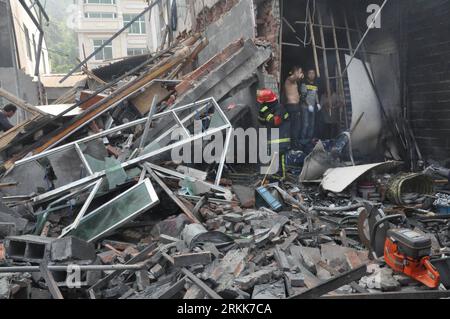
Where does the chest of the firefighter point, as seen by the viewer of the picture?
to the viewer's left

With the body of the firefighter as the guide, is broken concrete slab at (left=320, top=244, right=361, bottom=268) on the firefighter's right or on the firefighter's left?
on the firefighter's left

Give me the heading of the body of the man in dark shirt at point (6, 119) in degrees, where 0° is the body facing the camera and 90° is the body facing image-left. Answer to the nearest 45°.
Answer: approximately 270°

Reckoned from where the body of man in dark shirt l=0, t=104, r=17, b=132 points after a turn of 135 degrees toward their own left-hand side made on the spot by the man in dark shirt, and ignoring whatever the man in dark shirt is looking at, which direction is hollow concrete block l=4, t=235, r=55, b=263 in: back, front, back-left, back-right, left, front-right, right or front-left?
back-left

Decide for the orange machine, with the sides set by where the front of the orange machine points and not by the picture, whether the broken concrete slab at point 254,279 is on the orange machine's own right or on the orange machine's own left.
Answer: on the orange machine's own left

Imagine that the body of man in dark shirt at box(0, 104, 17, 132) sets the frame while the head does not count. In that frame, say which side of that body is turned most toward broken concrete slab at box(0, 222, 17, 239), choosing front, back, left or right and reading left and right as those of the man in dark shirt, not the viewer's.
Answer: right

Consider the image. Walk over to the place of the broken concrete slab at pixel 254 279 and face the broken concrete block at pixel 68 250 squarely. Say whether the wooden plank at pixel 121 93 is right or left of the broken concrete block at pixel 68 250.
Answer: right

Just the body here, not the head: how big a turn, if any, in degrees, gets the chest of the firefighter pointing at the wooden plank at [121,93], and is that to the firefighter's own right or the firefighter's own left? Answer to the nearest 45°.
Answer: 0° — they already face it

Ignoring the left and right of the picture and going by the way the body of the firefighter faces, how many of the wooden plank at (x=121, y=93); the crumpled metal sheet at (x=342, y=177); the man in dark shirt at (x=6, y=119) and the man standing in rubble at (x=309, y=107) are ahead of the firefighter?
2

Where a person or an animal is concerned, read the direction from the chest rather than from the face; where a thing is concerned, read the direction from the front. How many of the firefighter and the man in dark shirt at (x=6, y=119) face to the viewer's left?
1

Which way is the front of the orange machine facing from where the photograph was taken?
facing away from the viewer and to the left of the viewer

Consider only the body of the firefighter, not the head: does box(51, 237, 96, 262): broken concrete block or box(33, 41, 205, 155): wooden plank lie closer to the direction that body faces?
the wooden plank
